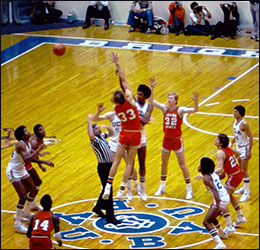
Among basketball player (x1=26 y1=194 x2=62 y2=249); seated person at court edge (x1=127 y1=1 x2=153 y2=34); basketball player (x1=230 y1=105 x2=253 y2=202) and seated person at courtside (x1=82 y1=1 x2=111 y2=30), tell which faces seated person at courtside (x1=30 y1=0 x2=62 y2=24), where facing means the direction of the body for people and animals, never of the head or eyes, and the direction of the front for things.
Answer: basketball player (x1=26 y1=194 x2=62 y2=249)

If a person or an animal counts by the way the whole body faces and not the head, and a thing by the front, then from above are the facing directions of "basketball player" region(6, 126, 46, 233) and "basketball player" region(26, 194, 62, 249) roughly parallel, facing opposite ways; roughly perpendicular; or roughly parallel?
roughly perpendicular

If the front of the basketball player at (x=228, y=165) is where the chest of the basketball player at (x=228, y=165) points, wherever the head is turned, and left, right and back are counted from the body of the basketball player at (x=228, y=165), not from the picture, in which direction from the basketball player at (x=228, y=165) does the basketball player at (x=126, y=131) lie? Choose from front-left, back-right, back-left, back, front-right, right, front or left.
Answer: front-left

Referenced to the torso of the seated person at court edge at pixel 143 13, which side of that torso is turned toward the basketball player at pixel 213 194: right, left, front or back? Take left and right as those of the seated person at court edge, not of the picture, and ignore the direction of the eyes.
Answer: front

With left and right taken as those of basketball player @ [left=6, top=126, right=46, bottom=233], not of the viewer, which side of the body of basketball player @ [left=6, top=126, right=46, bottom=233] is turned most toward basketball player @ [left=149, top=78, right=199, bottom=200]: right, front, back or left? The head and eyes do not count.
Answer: front

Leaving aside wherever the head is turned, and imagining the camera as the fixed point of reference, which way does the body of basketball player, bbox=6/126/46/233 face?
to the viewer's right

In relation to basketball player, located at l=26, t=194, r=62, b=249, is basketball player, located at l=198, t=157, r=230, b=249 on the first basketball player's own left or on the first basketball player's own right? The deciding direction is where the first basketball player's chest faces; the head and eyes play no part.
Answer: on the first basketball player's own right

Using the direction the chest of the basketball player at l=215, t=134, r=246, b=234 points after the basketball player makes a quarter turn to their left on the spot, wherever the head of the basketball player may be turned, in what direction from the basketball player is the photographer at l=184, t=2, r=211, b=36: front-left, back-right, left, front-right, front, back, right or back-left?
back-right

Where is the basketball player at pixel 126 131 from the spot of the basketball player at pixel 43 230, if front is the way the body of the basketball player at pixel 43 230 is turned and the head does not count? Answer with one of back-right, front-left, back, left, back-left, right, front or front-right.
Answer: front-right

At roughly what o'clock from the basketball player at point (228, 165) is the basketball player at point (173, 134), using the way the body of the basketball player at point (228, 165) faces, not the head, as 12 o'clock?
the basketball player at point (173, 134) is roughly at 12 o'clock from the basketball player at point (228, 165).

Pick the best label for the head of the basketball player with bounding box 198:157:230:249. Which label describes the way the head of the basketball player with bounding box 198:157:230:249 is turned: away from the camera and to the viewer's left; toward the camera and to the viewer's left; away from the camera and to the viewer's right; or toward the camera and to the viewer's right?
away from the camera and to the viewer's left

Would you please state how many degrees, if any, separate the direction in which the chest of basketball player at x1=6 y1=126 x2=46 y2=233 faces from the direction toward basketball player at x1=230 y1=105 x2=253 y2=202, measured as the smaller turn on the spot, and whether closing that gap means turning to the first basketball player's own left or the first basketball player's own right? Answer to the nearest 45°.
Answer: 0° — they already face them

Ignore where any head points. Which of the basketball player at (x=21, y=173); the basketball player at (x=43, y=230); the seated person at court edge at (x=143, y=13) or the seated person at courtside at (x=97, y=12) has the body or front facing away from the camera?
the basketball player at (x=43, y=230)

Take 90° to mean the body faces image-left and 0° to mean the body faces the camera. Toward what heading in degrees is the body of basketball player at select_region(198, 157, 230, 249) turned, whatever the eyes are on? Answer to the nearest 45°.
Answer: approximately 135°
